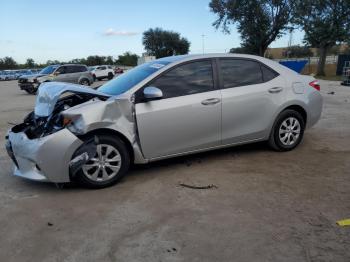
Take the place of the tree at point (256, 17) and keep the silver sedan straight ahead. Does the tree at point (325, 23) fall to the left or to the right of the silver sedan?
left

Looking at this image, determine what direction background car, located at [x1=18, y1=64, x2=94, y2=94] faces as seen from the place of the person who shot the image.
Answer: facing the viewer and to the left of the viewer

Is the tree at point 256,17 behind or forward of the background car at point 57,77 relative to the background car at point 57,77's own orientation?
behind

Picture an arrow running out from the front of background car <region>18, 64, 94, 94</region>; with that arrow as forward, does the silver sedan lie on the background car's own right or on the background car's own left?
on the background car's own left

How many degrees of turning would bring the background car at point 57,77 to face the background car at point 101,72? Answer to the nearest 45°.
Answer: approximately 135° to its right

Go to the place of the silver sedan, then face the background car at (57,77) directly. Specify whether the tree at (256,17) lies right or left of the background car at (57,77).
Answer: right

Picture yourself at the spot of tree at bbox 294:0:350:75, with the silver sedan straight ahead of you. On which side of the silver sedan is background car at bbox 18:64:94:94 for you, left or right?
right
